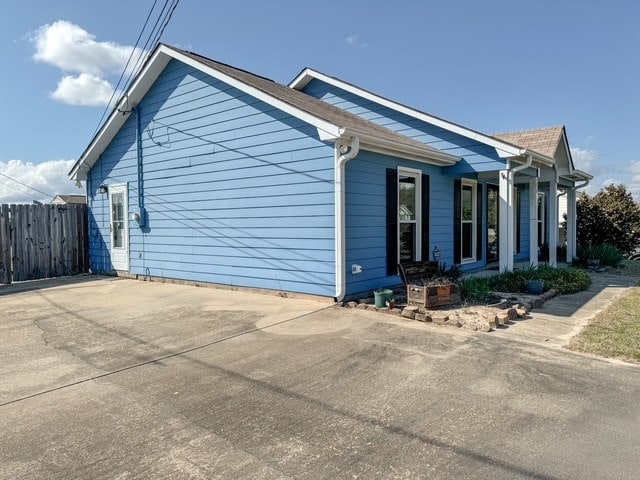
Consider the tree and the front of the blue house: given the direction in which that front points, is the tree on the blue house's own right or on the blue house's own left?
on the blue house's own left

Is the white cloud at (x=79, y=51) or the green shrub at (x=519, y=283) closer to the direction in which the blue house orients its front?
the green shrub

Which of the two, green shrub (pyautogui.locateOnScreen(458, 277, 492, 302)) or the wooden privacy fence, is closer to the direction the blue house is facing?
the green shrub

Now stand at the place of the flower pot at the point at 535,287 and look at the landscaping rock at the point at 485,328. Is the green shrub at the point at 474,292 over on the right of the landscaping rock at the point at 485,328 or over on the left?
right

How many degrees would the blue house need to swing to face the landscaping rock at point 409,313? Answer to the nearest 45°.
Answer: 0° — it already faces it

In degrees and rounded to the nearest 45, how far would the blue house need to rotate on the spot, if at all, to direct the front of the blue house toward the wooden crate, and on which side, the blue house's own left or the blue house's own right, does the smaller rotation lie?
0° — it already faces it

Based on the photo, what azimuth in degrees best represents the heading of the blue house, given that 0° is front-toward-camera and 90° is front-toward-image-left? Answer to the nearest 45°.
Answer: approximately 315°

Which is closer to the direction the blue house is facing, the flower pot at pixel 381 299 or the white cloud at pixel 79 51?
the flower pot

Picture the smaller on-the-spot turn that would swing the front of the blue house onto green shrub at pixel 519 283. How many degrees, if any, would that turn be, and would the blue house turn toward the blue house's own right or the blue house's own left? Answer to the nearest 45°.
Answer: approximately 45° to the blue house's own left
